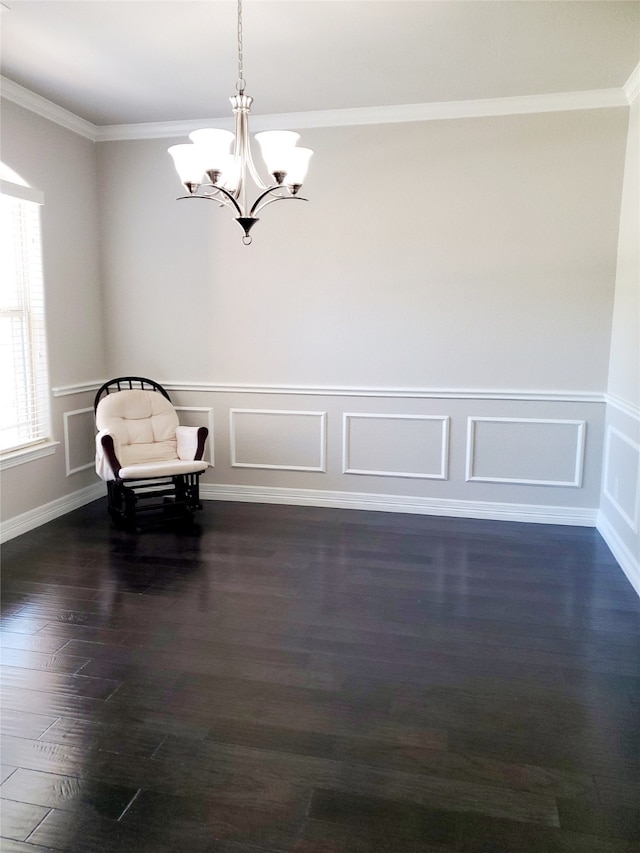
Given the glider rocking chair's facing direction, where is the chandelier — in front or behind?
in front

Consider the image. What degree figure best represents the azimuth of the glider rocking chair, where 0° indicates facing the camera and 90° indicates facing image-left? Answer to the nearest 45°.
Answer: approximately 315°
